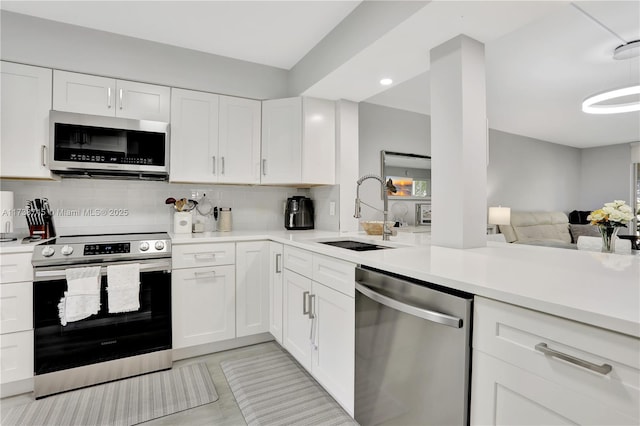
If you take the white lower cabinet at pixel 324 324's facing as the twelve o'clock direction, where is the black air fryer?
The black air fryer is roughly at 4 o'clock from the white lower cabinet.

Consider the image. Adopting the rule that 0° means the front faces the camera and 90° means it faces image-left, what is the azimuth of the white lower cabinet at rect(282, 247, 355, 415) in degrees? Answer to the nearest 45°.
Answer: approximately 45°

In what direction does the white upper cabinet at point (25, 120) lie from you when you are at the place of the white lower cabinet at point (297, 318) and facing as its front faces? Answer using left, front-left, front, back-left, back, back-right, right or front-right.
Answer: front-right

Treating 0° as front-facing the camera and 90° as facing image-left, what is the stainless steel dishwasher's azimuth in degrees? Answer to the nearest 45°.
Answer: approximately 45°

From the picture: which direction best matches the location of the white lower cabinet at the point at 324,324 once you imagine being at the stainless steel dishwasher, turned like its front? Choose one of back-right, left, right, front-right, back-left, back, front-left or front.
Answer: right

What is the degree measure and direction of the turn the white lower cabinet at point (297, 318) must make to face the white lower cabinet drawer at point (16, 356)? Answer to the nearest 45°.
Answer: approximately 45° to its right

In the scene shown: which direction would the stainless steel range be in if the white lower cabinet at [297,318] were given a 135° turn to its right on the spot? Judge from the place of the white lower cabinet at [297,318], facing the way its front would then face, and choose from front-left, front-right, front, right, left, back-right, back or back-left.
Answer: left

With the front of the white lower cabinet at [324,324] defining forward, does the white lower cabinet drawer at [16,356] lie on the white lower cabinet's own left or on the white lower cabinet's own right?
on the white lower cabinet's own right
